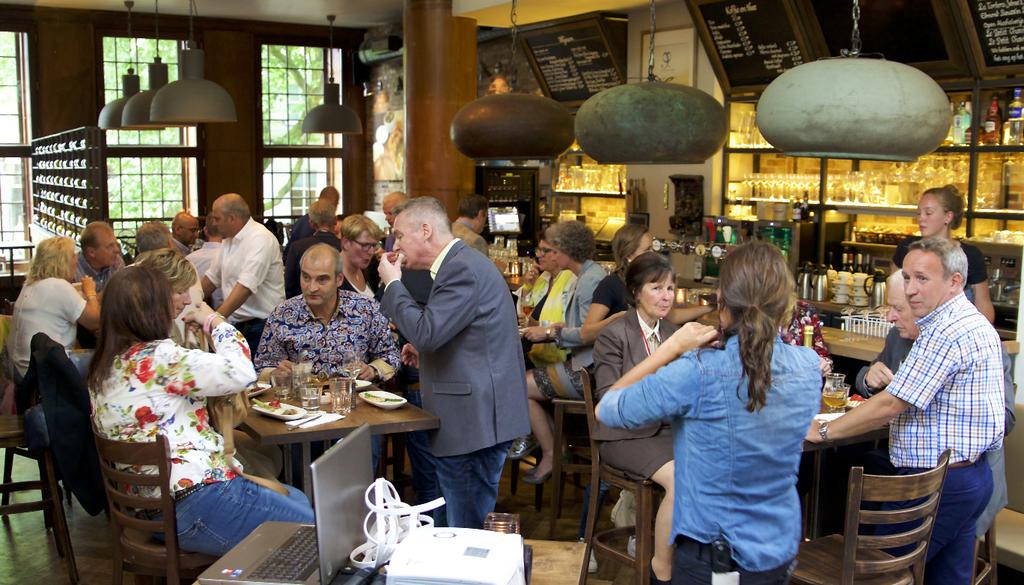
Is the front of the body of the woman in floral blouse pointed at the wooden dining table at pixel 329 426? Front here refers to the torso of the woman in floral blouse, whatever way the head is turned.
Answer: yes

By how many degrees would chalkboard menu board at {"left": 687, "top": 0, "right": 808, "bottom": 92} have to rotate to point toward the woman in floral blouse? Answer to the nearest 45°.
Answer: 0° — it already faces them

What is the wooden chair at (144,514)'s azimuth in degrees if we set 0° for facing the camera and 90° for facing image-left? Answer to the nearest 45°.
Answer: approximately 225°

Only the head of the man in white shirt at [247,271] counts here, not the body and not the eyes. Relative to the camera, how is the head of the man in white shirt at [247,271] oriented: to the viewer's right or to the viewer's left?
to the viewer's left

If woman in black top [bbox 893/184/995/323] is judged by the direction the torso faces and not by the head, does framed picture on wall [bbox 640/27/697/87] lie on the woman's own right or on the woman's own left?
on the woman's own right

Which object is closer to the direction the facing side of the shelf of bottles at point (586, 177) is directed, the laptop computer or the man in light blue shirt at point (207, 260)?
the laptop computer

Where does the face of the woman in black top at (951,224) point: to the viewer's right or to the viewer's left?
to the viewer's left

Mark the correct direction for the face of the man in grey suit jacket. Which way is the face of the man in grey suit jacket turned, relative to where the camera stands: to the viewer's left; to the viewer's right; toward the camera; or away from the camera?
to the viewer's left

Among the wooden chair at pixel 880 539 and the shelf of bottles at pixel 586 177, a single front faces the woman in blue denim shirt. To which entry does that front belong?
the shelf of bottles

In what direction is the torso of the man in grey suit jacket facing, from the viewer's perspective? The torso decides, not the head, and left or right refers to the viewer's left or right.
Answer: facing to the left of the viewer

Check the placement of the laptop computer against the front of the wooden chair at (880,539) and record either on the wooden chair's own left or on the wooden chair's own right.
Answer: on the wooden chair's own left
